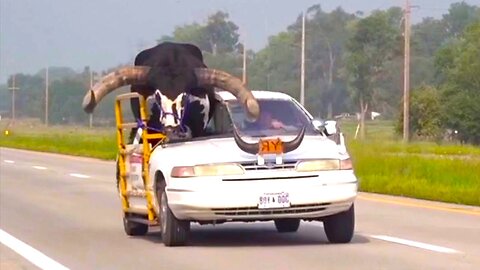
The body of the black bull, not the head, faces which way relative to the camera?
toward the camera
